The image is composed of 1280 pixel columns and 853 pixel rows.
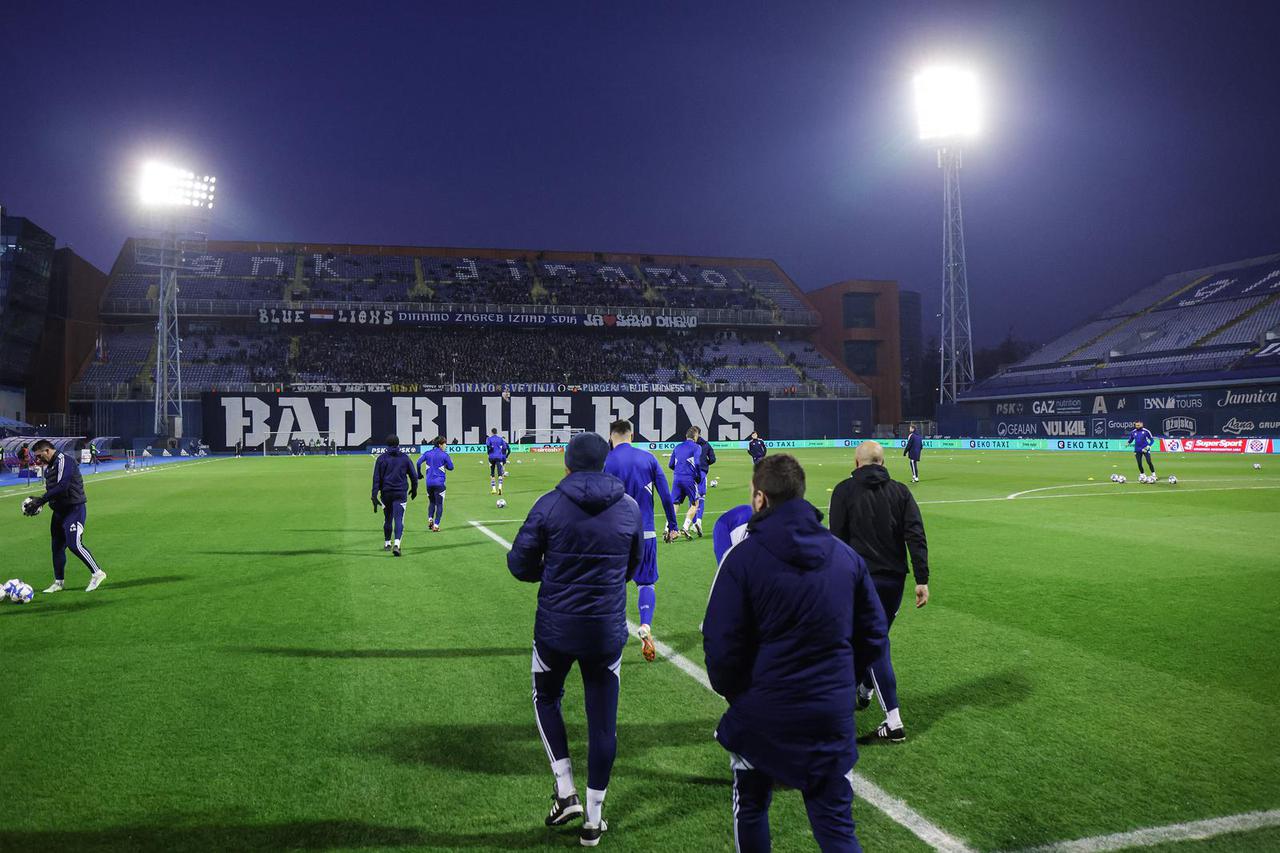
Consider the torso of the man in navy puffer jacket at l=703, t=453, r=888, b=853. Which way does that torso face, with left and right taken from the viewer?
facing away from the viewer

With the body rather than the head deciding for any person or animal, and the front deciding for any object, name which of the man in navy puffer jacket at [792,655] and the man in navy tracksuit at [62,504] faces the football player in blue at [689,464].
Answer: the man in navy puffer jacket

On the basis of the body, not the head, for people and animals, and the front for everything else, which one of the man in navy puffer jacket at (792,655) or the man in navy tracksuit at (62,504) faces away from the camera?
the man in navy puffer jacket

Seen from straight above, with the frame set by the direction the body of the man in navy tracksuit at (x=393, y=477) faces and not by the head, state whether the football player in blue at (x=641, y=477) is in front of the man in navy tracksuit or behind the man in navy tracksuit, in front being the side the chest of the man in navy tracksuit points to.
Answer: behind

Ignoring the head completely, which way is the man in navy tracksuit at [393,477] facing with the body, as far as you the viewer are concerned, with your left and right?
facing away from the viewer

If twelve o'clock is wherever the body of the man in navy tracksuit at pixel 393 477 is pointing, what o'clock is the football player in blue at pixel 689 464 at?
The football player in blue is roughly at 3 o'clock from the man in navy tracksuit.

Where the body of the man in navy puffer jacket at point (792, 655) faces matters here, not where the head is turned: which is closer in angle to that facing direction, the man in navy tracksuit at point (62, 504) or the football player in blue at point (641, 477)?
the football player in blue

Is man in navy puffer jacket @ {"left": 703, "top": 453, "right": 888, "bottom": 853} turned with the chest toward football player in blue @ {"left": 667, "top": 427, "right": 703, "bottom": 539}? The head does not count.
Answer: yes

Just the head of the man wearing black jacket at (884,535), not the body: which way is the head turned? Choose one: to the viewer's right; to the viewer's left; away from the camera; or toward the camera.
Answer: away from the camera

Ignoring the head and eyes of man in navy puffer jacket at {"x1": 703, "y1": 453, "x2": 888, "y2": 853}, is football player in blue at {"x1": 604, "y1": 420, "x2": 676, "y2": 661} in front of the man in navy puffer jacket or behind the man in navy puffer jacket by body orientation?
in front

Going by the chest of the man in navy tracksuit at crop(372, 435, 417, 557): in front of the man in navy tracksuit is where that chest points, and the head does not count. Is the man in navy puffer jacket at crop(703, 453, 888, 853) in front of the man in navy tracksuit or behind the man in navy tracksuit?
behind

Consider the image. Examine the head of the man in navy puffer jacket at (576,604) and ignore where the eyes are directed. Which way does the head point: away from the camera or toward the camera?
away from the camera

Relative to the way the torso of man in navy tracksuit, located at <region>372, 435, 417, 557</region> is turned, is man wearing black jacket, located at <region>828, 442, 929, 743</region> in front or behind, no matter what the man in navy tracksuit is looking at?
behind
